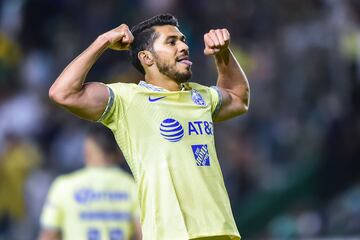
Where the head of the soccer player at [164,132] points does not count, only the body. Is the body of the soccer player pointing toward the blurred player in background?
no

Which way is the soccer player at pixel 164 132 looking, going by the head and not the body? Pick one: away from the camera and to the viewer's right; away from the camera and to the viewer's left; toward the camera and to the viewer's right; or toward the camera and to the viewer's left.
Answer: toward the camera and to the viewer's right
